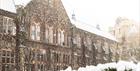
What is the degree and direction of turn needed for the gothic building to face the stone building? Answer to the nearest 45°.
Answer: approximately 90° to its left

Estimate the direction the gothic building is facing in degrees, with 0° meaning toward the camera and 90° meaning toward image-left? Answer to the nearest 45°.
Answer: approximately 315°
